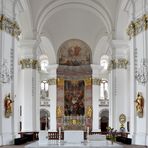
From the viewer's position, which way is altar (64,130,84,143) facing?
facing the viewer

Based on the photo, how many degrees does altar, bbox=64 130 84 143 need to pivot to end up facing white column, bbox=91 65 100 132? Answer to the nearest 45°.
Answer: approximately 180°

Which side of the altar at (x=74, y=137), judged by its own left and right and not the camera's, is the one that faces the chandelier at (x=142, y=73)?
left

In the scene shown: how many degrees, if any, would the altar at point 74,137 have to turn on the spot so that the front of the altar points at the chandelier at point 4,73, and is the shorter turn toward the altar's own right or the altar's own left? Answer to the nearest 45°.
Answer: approximately 90° to the altar's own right

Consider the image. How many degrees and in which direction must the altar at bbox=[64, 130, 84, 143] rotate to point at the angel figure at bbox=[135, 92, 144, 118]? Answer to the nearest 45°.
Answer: approximately 90° to its left

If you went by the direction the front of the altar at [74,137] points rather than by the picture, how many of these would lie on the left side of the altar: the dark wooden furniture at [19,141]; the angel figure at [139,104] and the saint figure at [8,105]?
1

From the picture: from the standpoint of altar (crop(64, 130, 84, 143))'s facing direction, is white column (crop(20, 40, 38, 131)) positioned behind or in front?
behind

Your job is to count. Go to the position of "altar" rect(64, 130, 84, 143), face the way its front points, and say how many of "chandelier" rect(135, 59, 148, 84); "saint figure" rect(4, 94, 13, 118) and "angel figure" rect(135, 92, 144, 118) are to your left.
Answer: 2

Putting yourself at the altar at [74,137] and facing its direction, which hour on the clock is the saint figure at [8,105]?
The saint figure is roughly at 3 o'clock from the altar.
